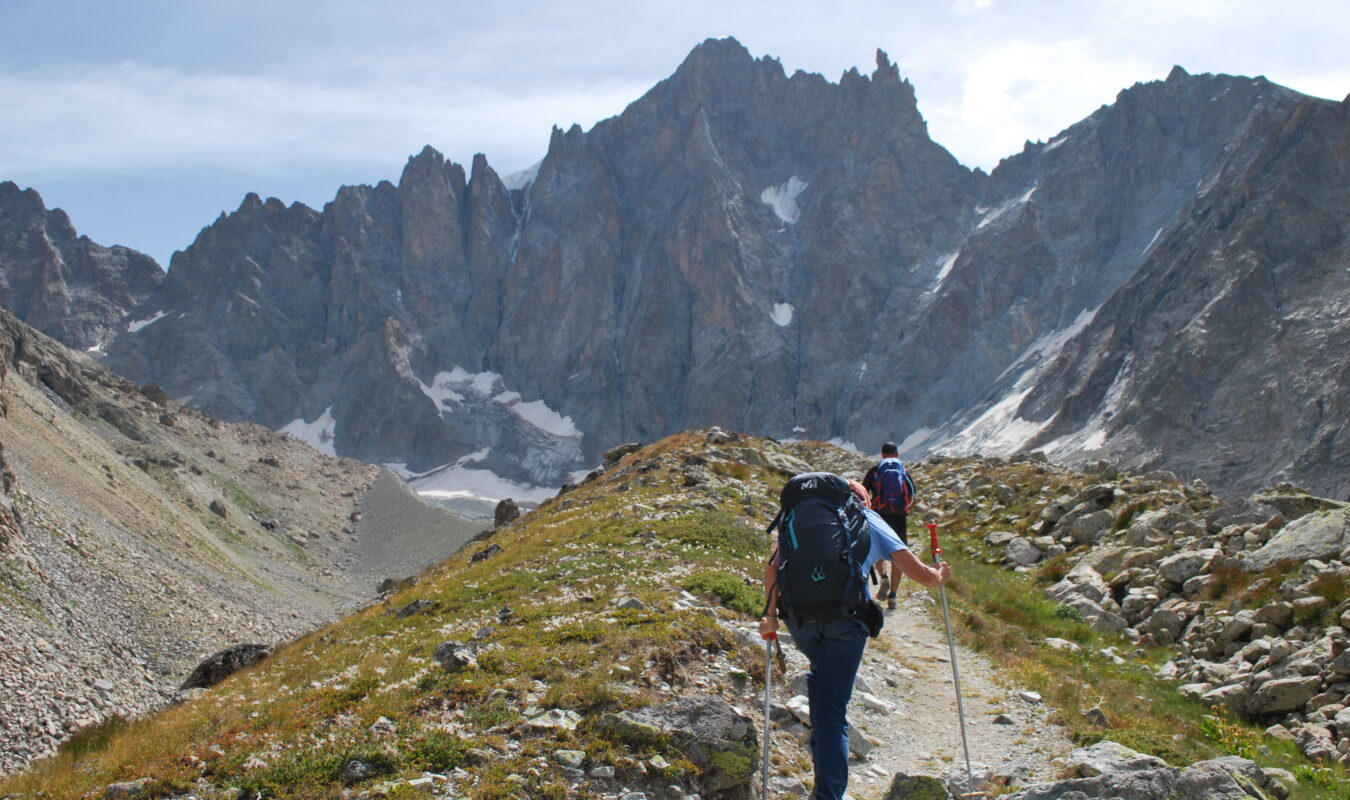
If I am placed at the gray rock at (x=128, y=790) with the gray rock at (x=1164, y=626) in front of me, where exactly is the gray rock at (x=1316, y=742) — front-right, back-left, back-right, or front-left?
front-right

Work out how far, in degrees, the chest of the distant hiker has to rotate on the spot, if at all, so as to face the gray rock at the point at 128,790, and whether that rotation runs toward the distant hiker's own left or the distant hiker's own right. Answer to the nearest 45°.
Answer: approximately 135° to the distant hiker's own left

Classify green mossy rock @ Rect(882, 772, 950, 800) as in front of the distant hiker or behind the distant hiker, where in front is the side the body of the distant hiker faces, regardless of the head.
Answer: behind

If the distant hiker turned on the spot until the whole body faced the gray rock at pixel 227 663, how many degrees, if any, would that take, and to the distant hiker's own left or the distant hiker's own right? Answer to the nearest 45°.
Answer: approximately 90° to the distant hiker's own left

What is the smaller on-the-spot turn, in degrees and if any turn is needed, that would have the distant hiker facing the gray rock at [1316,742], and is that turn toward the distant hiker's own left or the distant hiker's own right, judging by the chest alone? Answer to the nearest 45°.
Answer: approximately 135° to the distant hiker's own right

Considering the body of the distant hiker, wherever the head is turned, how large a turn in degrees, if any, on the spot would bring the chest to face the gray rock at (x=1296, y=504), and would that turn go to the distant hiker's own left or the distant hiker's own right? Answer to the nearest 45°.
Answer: approximately 45° to the distant hiker's own right

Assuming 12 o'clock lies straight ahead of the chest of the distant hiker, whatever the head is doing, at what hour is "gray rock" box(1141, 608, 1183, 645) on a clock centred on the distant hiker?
The gray rock is roughly at 3 o'clock from the distant hiker.

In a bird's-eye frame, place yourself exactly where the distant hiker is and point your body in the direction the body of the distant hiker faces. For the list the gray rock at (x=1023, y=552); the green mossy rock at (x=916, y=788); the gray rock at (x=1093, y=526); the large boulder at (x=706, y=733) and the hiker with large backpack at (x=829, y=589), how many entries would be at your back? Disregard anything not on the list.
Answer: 3

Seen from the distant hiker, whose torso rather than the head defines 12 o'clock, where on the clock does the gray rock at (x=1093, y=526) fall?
The gray rock is roughly at 1 o'clock from the distant hiker.

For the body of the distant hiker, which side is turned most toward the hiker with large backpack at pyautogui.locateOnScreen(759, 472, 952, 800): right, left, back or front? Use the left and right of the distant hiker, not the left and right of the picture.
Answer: back

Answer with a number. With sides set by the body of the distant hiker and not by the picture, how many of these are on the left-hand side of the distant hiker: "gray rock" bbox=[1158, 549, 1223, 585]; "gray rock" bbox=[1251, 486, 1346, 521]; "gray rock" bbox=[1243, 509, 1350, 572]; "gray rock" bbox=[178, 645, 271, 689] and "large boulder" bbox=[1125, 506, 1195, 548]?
1

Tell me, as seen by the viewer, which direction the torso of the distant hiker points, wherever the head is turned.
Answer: away from the camera

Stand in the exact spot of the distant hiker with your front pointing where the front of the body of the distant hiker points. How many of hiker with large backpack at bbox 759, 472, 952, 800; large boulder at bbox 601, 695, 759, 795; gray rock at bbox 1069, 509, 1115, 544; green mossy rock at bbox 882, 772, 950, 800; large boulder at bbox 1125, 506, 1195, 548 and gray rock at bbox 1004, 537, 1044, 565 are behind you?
3
